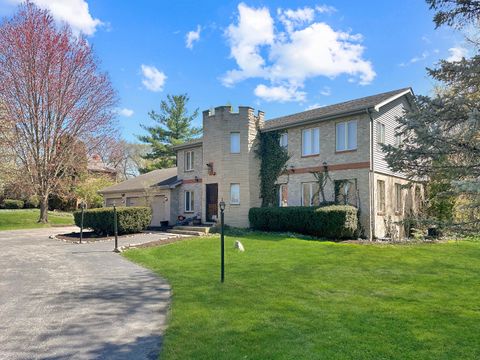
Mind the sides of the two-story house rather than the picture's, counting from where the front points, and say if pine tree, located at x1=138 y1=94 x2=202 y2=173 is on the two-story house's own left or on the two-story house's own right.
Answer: on the two-story house's own right

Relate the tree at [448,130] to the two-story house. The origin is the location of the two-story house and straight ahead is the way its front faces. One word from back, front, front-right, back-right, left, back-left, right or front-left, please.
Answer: front-left

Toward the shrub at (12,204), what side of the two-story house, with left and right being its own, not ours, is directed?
right

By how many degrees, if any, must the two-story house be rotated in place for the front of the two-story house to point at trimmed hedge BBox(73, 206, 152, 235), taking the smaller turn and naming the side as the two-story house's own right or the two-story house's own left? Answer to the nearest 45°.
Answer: approximately 45° to the two-story house's own right

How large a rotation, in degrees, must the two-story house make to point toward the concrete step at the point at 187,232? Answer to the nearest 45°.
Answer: approximately 45° to its right

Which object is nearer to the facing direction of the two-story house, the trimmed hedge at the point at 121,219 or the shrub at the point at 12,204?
the trimmed hedge

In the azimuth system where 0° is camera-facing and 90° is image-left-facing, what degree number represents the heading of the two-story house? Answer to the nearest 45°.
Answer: approximately 45°

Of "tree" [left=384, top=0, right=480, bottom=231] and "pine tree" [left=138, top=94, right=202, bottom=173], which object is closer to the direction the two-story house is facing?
the tree
